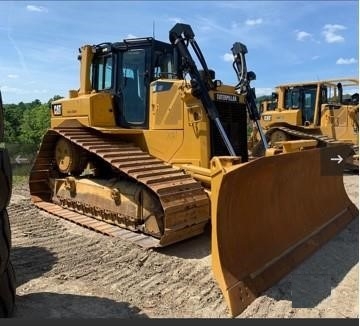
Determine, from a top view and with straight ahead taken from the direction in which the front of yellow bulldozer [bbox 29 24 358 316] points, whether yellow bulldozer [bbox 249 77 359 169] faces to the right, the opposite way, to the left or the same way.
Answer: the same way

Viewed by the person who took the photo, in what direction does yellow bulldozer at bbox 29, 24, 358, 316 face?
facing the viewer and to the right of the viewer

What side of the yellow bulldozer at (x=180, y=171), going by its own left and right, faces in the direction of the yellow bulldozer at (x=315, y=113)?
left

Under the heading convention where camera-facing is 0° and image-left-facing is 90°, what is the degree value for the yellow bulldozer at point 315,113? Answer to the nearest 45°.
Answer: approximately 315°

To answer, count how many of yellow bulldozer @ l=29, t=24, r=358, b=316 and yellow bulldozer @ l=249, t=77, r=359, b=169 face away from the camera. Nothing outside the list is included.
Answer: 0
